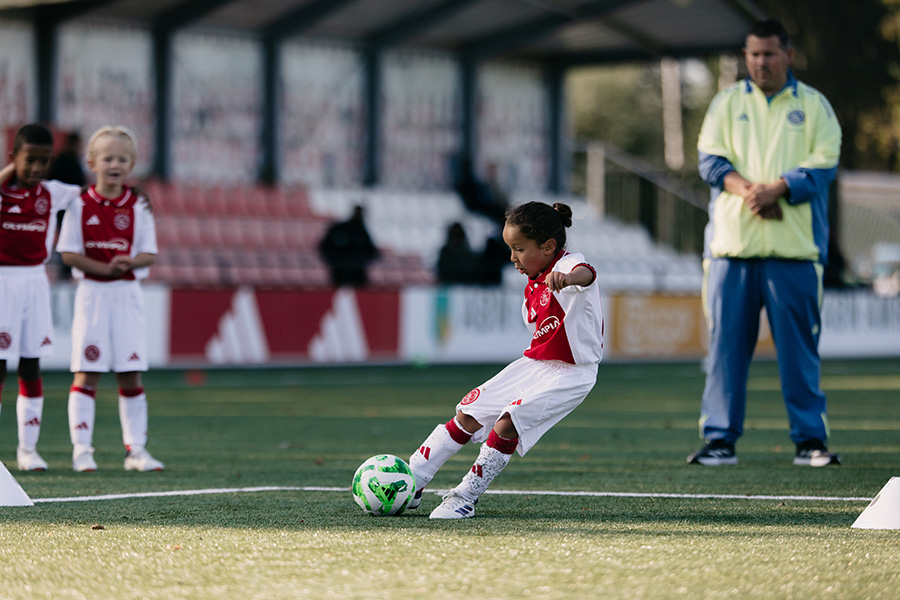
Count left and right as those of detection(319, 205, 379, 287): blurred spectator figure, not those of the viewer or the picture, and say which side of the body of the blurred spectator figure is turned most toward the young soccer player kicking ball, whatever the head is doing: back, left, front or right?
front

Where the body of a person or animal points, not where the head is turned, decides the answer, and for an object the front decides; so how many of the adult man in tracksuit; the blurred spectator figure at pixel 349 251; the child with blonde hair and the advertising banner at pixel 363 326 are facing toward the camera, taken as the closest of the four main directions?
4

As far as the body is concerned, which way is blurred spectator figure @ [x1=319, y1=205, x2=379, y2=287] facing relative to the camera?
toward the camera

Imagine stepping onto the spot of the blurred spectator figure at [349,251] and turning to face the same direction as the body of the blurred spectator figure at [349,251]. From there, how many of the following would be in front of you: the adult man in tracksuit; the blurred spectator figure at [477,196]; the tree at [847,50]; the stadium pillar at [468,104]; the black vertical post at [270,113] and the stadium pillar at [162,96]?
1

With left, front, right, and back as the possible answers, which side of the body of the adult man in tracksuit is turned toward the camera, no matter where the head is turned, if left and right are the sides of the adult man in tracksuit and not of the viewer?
front

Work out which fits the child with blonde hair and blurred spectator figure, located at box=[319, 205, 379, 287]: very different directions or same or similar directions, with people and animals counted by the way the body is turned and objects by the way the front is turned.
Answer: same or similar directions

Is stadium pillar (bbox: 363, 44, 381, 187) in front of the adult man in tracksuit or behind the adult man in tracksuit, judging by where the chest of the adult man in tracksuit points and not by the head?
behind

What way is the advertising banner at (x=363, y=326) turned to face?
toward the camera

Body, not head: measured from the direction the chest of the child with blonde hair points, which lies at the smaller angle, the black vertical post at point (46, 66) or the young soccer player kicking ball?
the young soccer player kicking ball

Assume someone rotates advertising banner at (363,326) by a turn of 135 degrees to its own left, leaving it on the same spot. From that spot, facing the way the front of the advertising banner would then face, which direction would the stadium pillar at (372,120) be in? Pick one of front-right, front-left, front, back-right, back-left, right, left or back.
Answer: front-left

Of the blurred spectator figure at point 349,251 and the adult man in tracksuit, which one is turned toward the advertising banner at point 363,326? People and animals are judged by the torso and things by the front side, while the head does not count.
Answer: the blurred spectator figure

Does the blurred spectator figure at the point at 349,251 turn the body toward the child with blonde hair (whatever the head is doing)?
yes

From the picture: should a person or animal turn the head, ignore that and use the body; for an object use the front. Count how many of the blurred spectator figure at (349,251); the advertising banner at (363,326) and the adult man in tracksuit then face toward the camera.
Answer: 3

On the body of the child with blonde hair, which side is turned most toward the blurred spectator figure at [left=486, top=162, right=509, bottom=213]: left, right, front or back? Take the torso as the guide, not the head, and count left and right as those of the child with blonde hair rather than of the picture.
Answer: back

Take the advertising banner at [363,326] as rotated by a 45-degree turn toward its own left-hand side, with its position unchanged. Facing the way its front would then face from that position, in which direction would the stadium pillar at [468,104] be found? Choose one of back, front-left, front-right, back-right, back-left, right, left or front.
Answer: back-left
